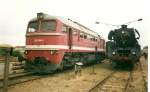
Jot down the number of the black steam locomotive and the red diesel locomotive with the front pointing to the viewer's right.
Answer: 0

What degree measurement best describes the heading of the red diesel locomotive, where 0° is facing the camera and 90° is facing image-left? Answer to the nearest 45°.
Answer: approximately 45°

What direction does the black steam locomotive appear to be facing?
toward the camera

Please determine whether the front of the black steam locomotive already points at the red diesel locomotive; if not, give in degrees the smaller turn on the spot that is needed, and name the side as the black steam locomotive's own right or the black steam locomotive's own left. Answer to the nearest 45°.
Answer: approximately 45° to the black steam locomotive's own right

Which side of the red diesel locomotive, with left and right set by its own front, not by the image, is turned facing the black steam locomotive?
back
